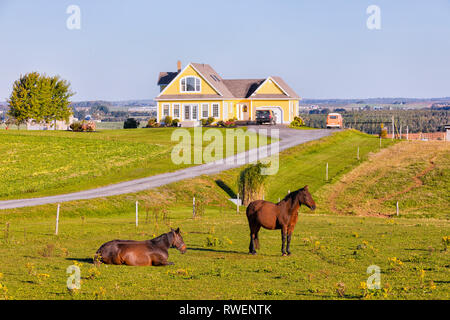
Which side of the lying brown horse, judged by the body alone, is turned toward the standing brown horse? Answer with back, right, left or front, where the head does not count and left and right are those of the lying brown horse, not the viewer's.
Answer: front

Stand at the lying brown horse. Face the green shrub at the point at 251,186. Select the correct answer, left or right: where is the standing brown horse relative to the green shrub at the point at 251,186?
right

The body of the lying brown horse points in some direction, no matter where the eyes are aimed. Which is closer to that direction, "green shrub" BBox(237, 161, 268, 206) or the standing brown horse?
the standing brown horse

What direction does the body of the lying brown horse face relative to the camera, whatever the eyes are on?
to the viewer's right

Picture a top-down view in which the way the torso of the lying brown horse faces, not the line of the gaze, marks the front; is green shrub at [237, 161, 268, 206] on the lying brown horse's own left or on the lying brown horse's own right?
on the lying brown horse's own left
